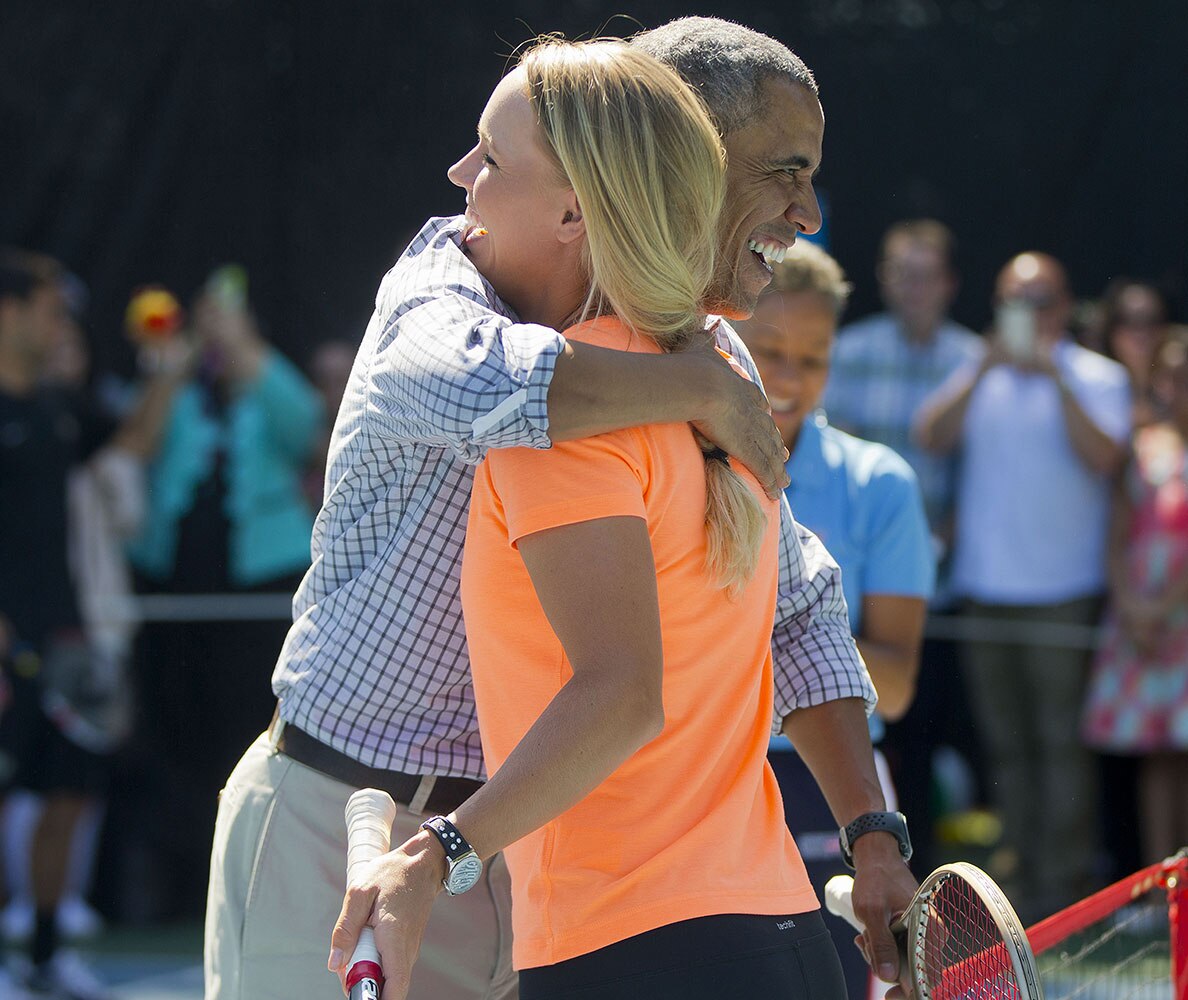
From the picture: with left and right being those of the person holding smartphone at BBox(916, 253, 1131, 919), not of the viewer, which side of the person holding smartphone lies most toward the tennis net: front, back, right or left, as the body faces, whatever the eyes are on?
front

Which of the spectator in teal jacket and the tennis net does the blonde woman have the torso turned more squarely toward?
the spectator in teal jacket

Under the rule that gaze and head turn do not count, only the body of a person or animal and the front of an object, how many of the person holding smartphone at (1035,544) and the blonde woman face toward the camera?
1

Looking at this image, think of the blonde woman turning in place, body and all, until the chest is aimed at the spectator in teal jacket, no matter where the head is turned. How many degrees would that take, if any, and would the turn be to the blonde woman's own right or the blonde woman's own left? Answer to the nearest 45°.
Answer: approximately 45° to the blonde woman's own right

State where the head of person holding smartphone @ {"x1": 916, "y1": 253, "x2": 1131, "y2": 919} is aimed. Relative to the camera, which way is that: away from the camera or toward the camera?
toward the camera

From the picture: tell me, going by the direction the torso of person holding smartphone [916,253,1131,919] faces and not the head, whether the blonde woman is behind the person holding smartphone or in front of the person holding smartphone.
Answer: in front

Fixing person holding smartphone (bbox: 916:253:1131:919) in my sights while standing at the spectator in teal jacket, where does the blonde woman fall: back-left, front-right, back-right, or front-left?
front-right

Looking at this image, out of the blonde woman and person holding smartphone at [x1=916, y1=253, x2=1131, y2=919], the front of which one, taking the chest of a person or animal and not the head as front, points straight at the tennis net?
the person holding smartphone

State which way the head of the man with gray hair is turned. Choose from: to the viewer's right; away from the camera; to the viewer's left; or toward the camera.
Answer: to the viewer's right

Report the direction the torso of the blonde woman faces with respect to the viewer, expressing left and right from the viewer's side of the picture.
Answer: facing away from the viewer and to the left of the viewer

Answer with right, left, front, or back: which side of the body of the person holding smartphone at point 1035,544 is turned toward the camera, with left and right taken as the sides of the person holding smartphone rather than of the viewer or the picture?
front

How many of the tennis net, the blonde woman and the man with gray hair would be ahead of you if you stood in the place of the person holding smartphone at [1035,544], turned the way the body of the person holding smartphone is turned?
3

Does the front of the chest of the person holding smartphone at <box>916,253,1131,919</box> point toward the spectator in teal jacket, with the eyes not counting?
no

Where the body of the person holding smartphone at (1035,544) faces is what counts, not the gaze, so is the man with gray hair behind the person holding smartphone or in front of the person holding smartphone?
in front

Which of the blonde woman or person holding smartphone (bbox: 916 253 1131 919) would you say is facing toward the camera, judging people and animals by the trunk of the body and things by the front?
the person holding smartphone

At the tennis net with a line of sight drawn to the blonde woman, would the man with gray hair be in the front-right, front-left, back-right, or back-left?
front-right

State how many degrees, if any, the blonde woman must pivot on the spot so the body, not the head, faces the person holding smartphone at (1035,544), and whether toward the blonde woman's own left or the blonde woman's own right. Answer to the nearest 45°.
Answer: approximately 45° to the blonde woman's own right
